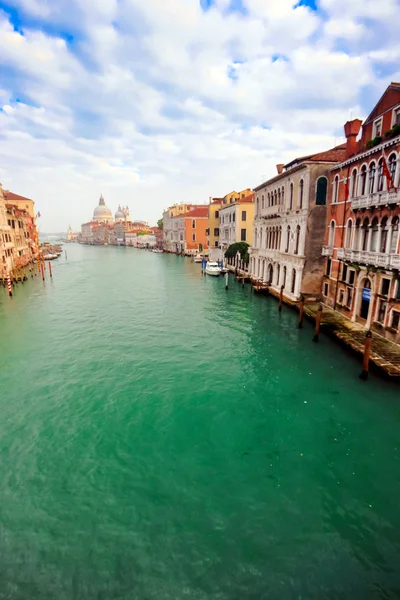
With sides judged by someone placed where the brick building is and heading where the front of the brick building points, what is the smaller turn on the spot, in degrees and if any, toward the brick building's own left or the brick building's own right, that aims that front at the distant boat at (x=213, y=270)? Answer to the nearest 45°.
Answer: approximately 90° to the brick building's own right

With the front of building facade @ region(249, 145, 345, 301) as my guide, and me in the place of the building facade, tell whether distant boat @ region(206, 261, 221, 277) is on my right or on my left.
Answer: on my right

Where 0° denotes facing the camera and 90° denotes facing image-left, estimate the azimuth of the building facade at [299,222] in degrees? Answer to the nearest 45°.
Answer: approximately 45°

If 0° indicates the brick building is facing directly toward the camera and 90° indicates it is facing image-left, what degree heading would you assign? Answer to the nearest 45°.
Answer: approximately 45°

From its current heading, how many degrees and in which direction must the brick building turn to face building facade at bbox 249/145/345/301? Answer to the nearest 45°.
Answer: approximately 90° to its right

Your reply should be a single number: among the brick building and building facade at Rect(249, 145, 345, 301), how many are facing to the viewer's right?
0

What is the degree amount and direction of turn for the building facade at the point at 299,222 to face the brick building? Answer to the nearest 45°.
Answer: approximately 90° to its left
